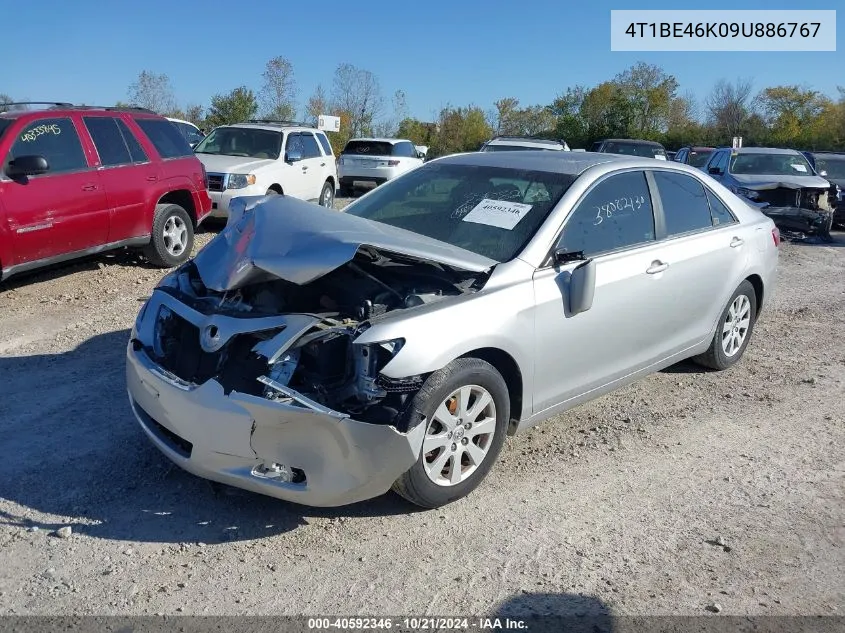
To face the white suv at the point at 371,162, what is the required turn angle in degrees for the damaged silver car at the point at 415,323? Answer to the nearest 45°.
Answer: approximately 135° to its right

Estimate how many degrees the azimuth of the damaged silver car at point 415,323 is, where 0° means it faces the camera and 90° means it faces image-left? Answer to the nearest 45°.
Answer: approximately 45°

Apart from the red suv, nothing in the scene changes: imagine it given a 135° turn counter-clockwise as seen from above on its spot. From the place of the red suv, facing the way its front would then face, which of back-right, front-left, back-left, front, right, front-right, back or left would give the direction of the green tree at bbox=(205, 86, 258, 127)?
left

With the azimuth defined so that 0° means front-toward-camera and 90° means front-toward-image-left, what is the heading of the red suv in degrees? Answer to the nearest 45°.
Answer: approximately 45°

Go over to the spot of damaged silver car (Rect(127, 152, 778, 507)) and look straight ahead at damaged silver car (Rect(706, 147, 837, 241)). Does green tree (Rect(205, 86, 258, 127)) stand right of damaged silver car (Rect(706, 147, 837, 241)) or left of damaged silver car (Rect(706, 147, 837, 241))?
left

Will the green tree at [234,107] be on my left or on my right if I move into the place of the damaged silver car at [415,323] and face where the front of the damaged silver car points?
on my right

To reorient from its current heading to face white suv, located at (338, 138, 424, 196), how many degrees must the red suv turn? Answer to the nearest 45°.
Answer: approximately 180°

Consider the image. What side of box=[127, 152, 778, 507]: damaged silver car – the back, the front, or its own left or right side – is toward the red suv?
right

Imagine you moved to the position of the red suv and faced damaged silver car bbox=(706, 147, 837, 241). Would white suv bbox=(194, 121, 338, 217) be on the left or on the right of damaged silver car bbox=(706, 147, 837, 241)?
left
